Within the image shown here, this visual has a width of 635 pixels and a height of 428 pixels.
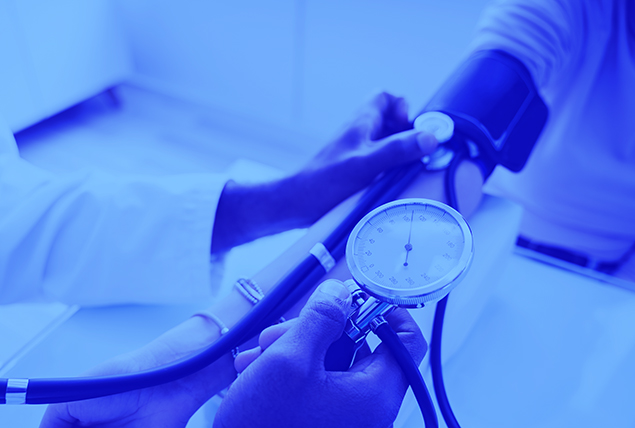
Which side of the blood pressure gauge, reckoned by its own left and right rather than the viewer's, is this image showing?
front
